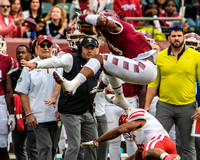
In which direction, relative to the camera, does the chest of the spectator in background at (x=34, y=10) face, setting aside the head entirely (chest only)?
toward the camera

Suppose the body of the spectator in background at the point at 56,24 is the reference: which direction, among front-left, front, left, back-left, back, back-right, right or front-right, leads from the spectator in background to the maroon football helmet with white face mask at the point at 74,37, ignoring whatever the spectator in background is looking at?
front

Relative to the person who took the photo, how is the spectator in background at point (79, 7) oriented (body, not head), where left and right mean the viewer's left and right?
facing the viewer

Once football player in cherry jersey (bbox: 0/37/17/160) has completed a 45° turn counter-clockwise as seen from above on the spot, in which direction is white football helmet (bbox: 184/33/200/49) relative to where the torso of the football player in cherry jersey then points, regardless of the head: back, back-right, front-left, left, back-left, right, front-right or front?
front-left

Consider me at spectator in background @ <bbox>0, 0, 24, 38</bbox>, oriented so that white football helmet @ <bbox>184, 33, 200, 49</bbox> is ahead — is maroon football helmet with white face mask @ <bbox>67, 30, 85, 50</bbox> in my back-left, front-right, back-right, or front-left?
front-right

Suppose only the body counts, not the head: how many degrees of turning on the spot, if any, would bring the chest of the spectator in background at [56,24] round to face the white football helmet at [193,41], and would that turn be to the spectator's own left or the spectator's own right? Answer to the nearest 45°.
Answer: approximately 45° to the spectator's own left

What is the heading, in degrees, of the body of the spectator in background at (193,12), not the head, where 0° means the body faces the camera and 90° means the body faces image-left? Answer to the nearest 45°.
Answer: approximately 0°

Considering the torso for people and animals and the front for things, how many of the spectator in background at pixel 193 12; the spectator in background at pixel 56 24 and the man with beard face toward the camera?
3

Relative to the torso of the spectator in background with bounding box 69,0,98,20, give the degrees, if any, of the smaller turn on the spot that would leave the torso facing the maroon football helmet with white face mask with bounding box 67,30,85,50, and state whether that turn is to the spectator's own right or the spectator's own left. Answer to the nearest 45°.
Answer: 0° — they already face it

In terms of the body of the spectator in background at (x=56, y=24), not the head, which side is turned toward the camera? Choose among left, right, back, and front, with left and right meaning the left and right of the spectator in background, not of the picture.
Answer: front

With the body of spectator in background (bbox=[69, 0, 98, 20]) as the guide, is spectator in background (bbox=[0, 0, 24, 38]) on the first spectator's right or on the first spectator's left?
on the first spectator's right
